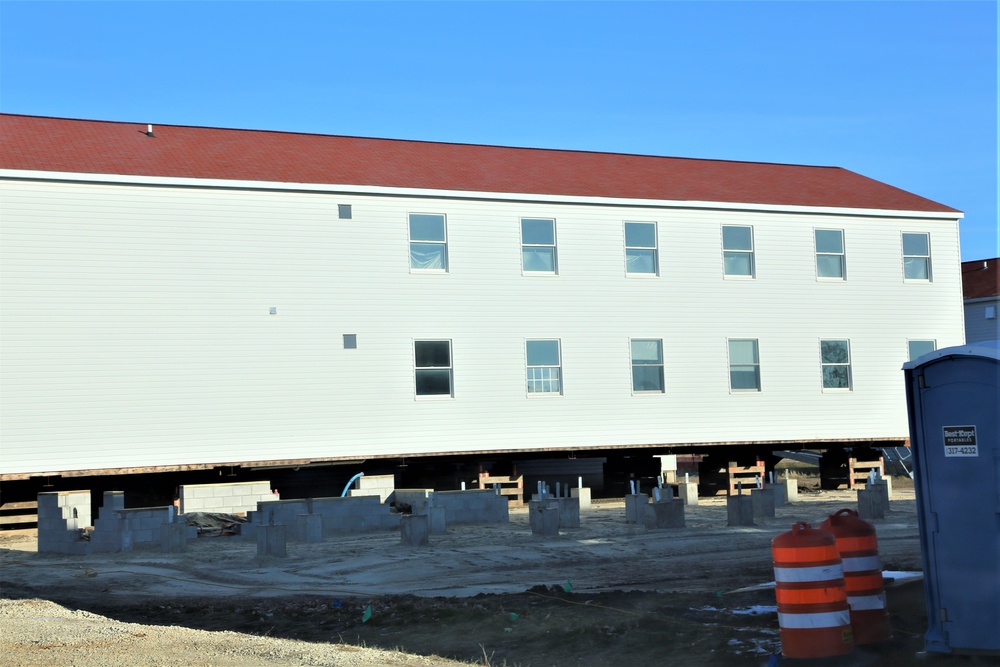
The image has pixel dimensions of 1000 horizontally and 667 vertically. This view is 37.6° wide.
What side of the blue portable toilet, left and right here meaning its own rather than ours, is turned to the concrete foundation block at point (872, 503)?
back

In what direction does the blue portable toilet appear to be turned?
toward the camera

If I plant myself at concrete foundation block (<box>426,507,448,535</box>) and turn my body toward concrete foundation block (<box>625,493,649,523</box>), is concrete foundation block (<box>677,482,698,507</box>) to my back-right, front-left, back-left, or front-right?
front-left

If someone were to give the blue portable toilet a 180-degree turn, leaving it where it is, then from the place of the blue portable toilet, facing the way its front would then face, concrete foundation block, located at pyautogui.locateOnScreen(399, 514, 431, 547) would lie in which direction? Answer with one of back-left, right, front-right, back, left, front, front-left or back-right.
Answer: front-left

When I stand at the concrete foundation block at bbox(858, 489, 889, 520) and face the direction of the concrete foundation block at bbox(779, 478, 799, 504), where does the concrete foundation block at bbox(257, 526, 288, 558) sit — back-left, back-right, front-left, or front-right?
back-left

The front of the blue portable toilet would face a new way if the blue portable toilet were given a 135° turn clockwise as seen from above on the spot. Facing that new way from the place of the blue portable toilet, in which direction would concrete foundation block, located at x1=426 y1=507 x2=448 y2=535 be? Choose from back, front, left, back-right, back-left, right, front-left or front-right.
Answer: front

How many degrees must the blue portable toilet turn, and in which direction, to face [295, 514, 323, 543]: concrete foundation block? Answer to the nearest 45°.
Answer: approximately 135° to its right

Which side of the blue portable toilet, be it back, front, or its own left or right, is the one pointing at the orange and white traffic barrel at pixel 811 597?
right

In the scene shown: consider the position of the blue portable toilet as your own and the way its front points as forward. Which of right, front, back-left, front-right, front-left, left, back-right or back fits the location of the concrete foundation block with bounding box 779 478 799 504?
back

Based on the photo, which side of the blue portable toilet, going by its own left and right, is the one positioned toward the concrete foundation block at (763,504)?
back

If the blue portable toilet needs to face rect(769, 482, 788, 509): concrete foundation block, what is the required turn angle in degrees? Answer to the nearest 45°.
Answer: approximately 180°

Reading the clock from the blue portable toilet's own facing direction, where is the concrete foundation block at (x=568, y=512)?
The concrete foundation block is roughly at 5 o'clock from the blue portable toilet.

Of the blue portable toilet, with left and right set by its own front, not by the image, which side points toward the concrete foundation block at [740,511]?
back

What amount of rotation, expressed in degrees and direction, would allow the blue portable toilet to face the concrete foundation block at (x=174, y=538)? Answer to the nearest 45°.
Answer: approximately 135° to its right
